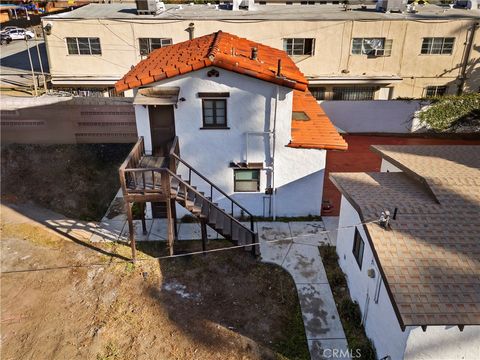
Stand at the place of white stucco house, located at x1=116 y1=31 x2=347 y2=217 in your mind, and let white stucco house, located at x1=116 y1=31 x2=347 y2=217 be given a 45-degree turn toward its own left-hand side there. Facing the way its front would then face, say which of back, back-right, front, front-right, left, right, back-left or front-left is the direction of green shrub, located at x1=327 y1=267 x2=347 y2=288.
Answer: front

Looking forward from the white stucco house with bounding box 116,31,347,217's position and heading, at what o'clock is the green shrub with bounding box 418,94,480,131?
The green shrub is roughly at 8 o'clock from the white stucco house.

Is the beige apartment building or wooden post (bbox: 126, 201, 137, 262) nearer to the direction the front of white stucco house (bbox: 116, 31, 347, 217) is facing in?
the wooden post

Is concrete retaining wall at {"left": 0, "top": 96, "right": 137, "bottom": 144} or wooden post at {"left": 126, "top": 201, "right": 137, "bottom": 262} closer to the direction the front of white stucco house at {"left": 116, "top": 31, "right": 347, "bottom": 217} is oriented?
the wooden post

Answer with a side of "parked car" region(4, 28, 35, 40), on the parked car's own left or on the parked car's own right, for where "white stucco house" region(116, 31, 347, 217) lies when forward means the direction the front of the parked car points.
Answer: on the parked car's own right

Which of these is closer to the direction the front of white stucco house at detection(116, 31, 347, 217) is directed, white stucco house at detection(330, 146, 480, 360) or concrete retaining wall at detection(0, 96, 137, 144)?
the white stucco house

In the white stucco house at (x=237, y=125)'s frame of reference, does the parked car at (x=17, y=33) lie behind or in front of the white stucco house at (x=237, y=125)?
behind

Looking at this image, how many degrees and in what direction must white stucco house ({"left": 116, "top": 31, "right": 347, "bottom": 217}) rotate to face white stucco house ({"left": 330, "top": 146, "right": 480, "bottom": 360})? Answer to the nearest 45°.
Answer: approximately 45° to its left

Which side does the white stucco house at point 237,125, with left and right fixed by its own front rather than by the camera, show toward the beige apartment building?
back

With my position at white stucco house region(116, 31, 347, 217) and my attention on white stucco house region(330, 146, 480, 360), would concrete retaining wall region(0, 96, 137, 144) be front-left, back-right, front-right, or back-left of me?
back-right

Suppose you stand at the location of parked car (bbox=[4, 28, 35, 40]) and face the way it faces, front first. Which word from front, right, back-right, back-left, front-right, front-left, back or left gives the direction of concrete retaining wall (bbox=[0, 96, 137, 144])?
right

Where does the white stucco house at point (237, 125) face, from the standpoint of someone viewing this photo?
facing the viewer

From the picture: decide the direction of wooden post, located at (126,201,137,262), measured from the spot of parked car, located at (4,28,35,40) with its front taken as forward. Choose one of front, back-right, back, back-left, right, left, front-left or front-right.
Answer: right

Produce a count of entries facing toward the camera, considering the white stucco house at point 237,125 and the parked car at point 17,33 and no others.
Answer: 1

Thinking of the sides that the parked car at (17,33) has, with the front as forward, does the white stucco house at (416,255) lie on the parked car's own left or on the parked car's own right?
on the parked car's own right

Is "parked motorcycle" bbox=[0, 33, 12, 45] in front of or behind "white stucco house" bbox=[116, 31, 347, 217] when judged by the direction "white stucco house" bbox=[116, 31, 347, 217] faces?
behind
